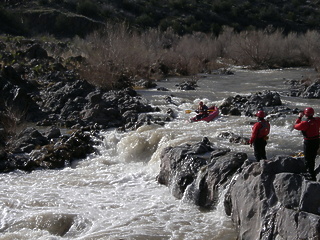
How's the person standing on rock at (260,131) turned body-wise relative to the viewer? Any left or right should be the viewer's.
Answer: facing away from the viewer and to the left of the viewer

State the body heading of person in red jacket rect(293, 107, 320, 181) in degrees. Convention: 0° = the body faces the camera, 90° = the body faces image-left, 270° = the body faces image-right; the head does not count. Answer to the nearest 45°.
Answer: approximately 135°

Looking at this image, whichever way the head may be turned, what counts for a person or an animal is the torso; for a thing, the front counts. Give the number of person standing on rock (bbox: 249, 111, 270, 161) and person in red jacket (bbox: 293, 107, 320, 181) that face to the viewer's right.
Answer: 0

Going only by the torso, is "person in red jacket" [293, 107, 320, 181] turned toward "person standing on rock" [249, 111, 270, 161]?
yes

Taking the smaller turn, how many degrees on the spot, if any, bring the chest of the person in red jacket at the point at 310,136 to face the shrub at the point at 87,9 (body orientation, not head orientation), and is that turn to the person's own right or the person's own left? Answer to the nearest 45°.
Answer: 0° — they already face it

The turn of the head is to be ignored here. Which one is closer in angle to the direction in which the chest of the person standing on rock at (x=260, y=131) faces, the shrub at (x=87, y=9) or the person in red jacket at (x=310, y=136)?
the shrub
